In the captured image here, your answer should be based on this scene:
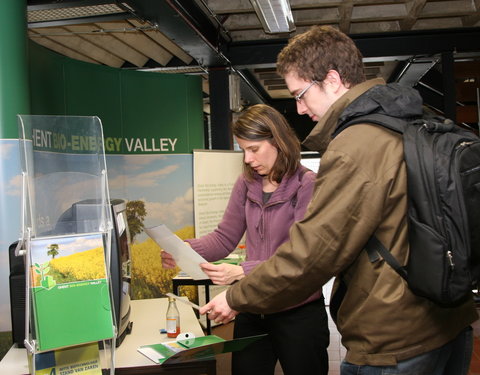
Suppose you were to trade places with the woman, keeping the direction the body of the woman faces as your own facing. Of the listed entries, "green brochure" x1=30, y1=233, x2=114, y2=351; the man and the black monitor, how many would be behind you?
0

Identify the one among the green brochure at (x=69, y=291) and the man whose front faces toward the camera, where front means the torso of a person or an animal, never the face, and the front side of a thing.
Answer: the green brochure

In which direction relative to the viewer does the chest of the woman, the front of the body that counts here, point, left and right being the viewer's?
facing the viewer and to the left of the viewer

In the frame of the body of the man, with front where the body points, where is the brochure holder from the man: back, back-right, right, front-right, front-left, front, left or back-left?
front

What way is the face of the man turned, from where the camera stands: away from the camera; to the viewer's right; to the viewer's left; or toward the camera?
to the viewer's left

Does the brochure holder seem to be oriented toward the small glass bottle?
no

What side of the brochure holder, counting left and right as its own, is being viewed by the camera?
front

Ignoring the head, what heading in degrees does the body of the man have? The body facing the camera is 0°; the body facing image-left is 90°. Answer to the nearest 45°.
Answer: approximately 90°

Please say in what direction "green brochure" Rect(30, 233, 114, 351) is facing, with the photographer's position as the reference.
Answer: facing the viewer

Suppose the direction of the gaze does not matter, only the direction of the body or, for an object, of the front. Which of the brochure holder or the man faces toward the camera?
the brochure holder

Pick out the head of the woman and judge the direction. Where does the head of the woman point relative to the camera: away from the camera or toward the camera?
toward the camera

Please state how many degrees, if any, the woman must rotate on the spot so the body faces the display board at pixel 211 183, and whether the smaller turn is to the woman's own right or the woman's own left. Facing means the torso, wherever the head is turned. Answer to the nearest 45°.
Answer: approximately 135° to the woman's own right

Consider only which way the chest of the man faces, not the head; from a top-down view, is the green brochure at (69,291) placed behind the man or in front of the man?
in front

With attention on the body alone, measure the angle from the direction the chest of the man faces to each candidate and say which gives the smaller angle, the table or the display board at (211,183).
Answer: the table

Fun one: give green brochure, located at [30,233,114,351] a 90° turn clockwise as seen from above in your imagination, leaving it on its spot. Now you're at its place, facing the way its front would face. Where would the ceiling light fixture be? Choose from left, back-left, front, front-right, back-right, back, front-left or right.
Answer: back-right

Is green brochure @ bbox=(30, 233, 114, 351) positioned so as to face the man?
no
